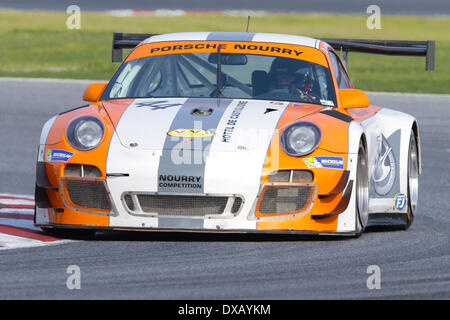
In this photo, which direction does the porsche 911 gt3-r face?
toward the camera
